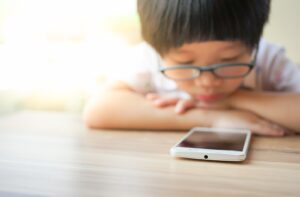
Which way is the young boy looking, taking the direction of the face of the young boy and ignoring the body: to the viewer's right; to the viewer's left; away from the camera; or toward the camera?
toward the camera

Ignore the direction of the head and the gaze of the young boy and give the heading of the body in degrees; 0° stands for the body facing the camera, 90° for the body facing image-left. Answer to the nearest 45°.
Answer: approximately 0°
